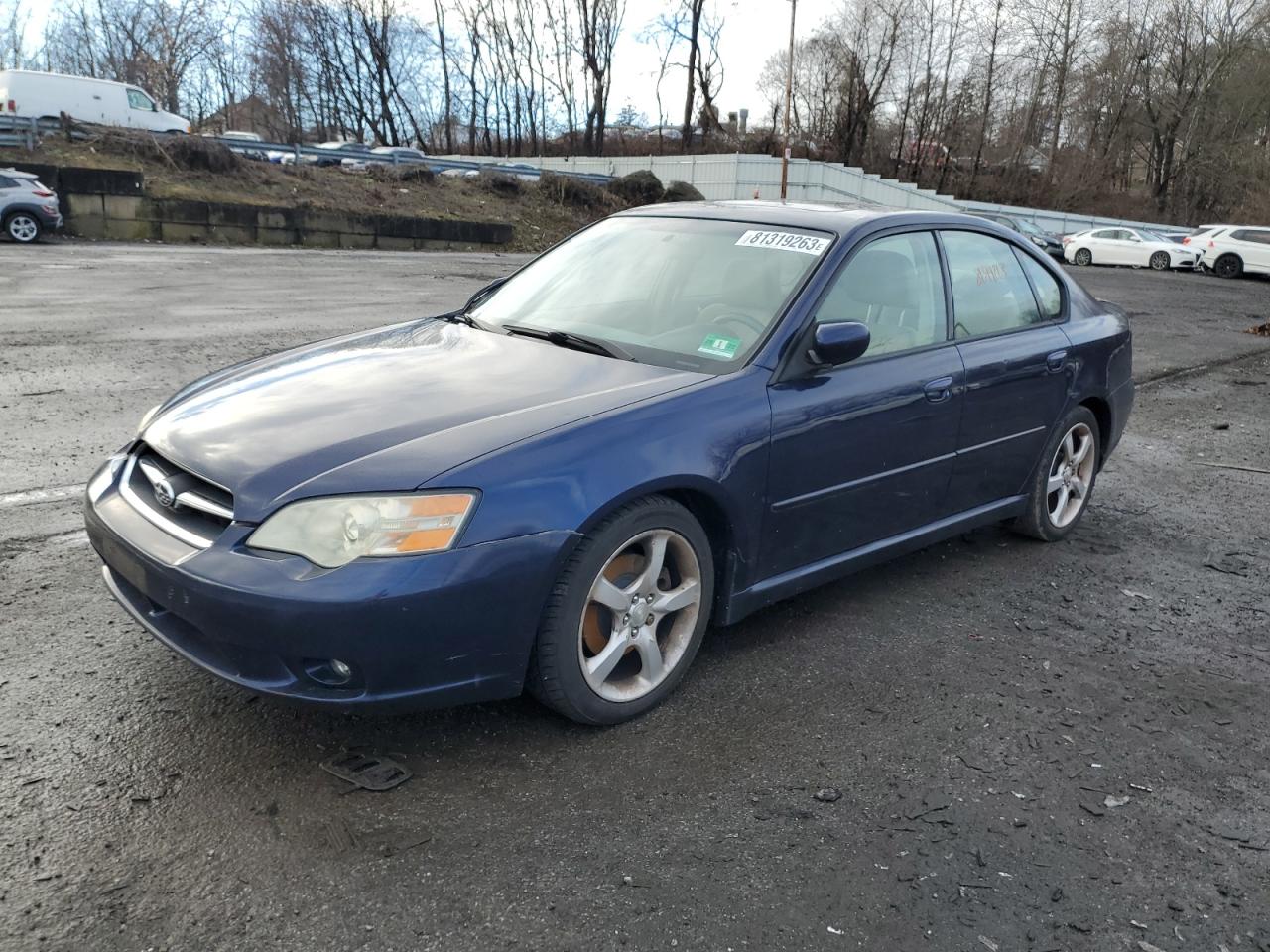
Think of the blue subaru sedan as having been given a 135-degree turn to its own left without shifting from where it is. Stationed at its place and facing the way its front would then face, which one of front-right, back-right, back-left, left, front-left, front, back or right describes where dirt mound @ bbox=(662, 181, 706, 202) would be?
left

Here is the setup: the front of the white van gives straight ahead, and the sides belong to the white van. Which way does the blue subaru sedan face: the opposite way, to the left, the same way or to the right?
the opposite way

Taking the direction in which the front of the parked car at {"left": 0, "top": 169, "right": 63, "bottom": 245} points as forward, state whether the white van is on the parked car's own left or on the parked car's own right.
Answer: on the parked car's own right

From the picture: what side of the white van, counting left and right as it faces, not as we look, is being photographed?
right

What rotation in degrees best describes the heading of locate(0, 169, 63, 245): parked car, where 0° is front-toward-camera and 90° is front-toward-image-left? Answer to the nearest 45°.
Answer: approximately 90°

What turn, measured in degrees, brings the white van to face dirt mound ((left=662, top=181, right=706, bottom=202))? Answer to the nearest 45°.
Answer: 0° — it already faces it

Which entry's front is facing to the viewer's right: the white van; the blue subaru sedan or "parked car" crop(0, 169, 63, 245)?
the white van

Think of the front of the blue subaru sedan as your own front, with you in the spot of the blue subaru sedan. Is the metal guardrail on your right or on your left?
on your right
